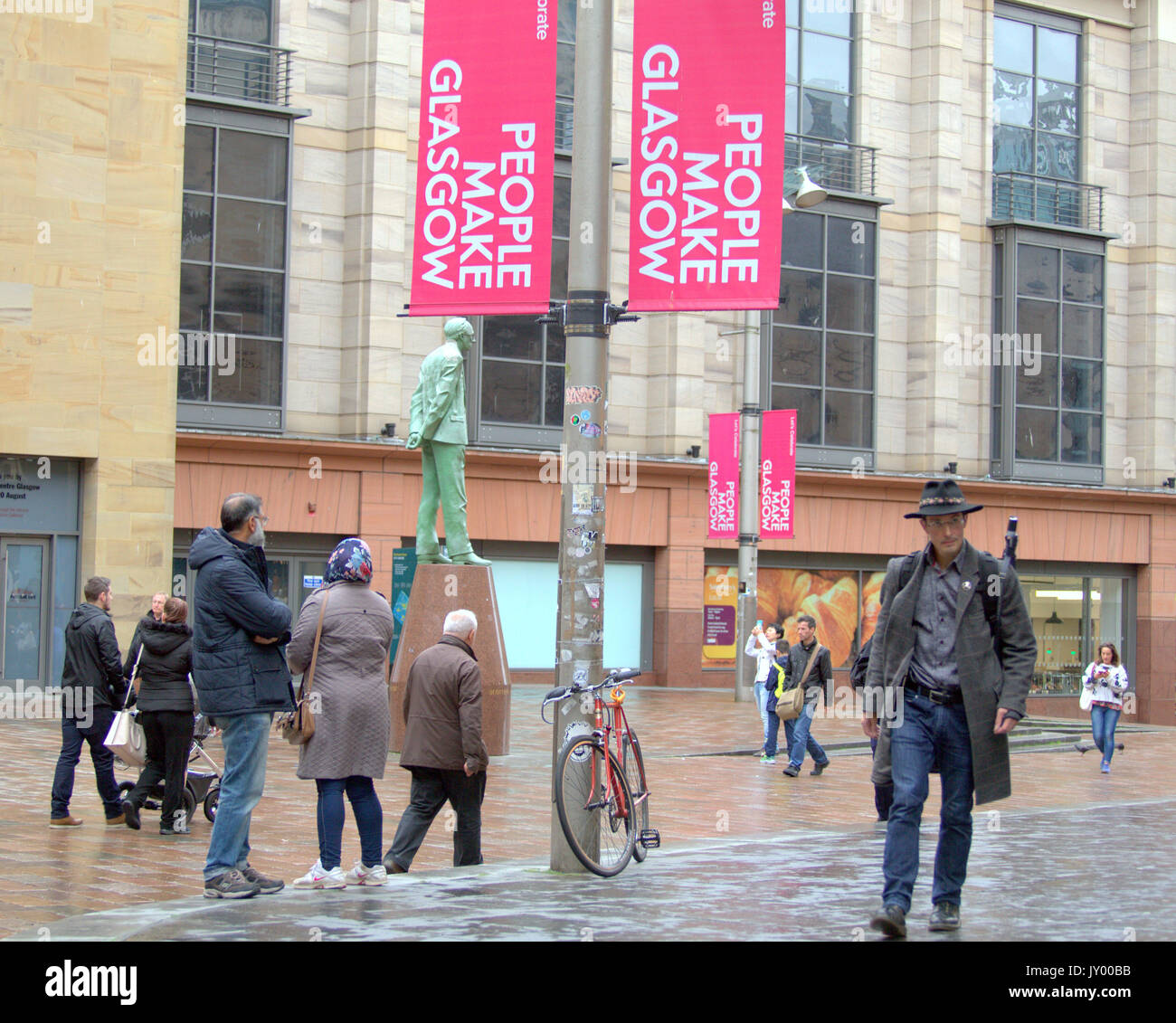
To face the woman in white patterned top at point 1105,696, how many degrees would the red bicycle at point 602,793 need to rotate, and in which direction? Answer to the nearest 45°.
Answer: approximately 135° to its left

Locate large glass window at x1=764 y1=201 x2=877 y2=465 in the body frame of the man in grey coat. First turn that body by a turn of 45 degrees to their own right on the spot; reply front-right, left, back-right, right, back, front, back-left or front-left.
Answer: back-right

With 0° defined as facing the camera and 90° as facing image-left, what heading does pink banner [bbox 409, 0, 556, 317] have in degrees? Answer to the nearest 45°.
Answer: approximately 0°

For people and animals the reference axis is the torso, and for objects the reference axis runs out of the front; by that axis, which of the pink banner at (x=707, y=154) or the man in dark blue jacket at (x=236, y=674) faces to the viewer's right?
the man in dark blue jacket

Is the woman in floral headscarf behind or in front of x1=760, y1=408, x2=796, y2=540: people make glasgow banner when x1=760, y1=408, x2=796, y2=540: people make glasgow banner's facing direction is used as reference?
in front

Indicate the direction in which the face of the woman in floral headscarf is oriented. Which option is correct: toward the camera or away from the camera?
away from the camera

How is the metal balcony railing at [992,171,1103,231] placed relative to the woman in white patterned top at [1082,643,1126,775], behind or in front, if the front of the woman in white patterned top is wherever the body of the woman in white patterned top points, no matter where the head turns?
behind

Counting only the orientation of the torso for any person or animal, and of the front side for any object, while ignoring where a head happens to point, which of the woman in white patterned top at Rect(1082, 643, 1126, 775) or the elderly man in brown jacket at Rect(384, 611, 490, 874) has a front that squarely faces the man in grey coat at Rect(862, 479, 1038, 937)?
the woman in white patterned top
